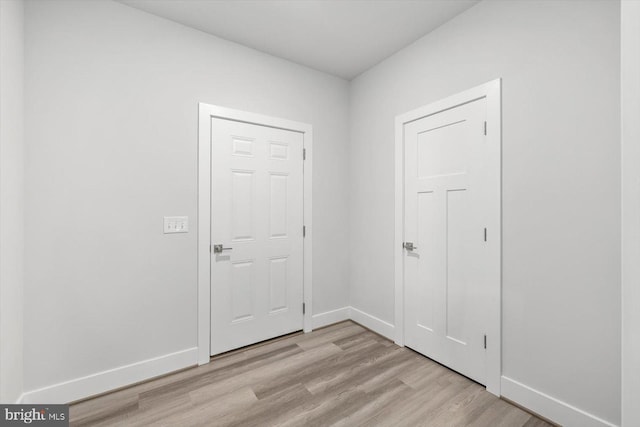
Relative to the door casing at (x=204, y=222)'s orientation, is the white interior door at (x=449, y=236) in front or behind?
in front
